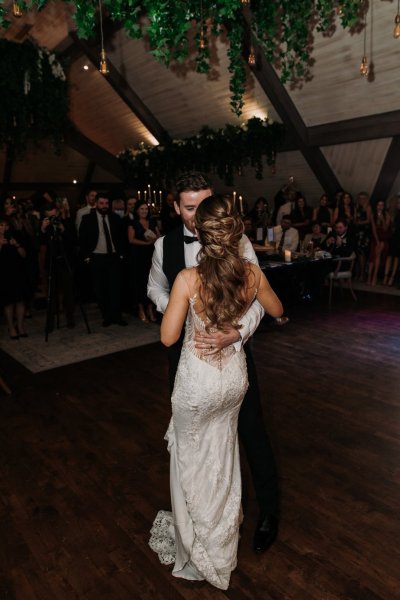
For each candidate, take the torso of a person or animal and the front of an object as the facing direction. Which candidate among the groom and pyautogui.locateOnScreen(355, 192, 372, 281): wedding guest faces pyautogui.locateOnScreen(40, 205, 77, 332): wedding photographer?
pyautogui.locateOnScreen(355, 192, 372, 281): wedding guest

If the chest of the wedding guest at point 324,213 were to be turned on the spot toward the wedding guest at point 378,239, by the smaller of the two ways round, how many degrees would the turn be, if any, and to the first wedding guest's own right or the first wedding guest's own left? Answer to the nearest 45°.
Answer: approximately 90° to the first wedding guest's own left

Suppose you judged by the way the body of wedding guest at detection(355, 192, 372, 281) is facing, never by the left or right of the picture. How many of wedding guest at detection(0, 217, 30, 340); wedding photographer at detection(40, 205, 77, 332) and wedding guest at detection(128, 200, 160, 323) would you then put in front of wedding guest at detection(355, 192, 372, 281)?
3

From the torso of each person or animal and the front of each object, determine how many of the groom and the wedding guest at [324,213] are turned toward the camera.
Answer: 2

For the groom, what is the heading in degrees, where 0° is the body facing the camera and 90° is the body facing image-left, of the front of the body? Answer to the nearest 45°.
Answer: approximately 0°

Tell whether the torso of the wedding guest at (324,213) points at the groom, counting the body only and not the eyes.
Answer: yes

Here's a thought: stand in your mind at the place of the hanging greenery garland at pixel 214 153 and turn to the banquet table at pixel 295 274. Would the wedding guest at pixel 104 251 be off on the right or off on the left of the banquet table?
right

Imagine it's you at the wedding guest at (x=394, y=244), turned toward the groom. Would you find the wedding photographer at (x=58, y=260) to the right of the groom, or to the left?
right

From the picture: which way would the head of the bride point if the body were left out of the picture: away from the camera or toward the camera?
away from the camera
